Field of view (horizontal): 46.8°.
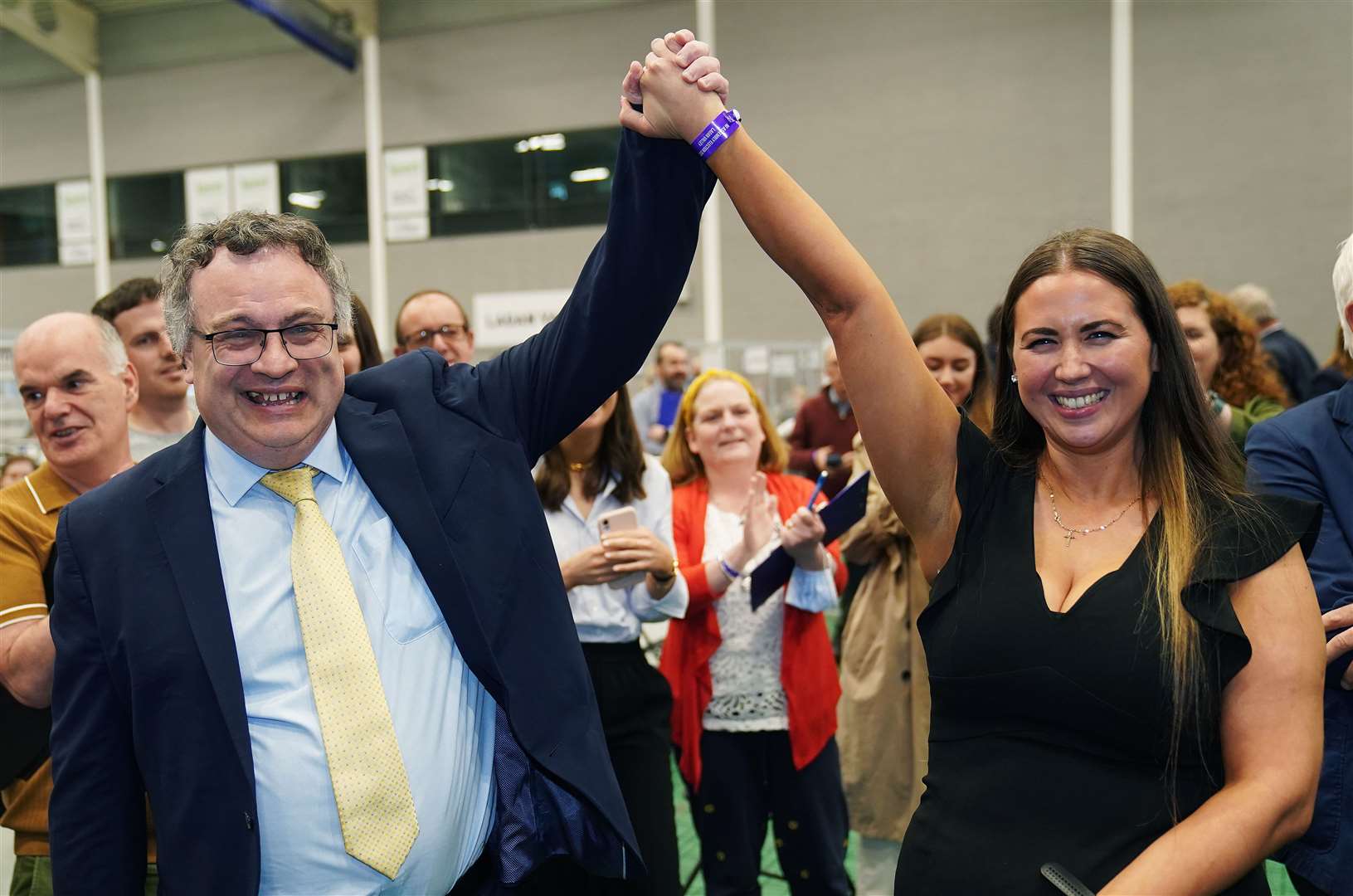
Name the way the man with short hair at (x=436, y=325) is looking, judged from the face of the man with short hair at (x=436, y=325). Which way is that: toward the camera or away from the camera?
toward the camera

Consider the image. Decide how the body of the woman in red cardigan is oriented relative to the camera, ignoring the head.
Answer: toward the camera

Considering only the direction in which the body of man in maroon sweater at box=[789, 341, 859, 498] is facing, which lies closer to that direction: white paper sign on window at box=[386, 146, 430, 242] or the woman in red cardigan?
the woman in red cardigan

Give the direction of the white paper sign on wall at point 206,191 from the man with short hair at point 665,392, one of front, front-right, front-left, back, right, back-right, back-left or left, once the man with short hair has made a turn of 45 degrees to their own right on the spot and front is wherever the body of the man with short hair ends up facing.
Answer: back-right

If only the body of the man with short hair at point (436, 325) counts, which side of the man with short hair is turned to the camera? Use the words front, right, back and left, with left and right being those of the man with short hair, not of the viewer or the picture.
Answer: front

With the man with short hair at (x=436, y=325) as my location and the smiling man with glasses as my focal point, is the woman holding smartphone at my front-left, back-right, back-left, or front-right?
front-left

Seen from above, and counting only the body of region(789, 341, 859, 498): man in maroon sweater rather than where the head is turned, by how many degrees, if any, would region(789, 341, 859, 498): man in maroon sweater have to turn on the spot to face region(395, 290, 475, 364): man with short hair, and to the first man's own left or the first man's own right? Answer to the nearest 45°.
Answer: approximately 45° to the first man's own right

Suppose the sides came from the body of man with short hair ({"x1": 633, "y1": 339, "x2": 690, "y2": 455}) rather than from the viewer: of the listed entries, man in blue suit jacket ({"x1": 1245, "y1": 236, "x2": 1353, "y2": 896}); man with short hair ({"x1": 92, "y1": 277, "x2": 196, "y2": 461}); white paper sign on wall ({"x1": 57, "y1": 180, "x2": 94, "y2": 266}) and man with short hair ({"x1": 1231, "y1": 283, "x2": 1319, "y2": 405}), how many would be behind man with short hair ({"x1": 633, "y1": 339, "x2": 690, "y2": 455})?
1

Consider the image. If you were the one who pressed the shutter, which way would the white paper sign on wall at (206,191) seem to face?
facing the viewer

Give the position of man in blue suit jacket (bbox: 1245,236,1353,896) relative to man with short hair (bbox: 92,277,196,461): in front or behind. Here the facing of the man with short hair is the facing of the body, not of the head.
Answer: in front

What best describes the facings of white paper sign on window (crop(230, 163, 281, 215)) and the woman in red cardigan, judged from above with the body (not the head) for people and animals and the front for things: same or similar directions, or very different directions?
same or similar directions

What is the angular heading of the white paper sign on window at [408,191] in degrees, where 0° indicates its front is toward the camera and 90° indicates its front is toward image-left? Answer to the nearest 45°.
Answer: approximately 0°

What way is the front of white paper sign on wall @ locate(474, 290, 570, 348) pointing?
toward the camera

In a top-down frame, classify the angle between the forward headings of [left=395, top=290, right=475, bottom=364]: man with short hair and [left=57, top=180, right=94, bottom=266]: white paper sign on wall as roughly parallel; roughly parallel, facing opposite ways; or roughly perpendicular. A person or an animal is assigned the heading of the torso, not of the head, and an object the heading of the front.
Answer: roughly parallel

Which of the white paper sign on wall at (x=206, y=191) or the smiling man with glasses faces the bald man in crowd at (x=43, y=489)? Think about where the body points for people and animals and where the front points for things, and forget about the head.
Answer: the white paper sign on wall

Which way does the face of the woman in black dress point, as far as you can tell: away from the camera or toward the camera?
toward the camera
